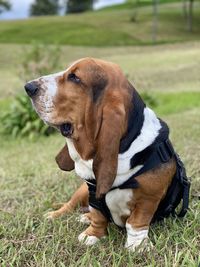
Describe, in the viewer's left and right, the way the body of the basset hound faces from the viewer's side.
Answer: facing the viewer and to the left of the viewer

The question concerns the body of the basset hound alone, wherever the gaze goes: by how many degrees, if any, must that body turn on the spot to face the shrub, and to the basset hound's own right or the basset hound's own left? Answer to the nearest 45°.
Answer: approximately 135° to the basset hound's own right
